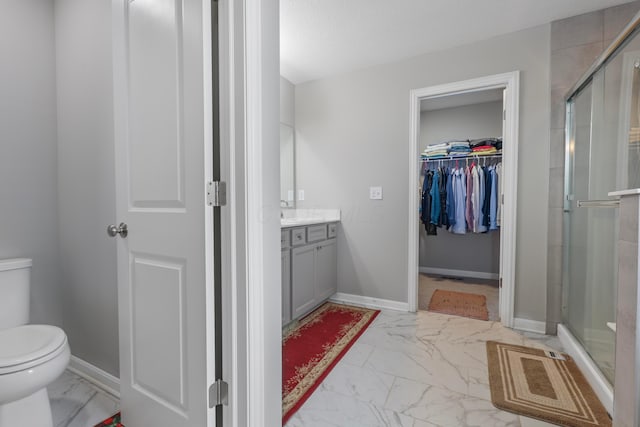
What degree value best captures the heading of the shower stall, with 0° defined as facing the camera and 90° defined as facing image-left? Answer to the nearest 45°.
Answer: approximately 90°

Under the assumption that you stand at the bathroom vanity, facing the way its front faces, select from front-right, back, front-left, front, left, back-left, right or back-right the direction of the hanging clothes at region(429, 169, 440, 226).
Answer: left

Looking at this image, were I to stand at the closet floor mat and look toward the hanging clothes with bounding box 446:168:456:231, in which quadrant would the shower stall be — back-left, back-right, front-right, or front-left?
back-right

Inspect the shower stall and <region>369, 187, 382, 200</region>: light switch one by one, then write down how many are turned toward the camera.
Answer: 1

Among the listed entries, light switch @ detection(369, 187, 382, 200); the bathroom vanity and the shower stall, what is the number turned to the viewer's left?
1

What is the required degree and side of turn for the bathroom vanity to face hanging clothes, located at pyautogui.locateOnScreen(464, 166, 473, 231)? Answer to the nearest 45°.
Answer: approximately 90° to its left

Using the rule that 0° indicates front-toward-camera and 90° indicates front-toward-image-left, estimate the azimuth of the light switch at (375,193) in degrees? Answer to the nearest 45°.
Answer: approximately 0°

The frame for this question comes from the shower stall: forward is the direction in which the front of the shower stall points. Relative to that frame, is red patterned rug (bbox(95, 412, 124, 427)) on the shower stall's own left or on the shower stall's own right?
on the shower stall's own left

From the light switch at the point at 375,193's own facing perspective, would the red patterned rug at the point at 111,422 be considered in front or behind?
in front

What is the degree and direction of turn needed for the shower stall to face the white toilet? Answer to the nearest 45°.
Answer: approximately 45° to its left

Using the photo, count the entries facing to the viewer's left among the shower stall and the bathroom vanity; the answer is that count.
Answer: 1

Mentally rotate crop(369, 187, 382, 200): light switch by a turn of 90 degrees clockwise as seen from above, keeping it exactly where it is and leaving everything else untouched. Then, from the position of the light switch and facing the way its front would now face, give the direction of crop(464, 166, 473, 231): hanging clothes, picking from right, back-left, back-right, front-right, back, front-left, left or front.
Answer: back-right

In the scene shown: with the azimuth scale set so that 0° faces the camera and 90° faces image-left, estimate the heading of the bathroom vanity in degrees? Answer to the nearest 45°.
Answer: approximately 315°
